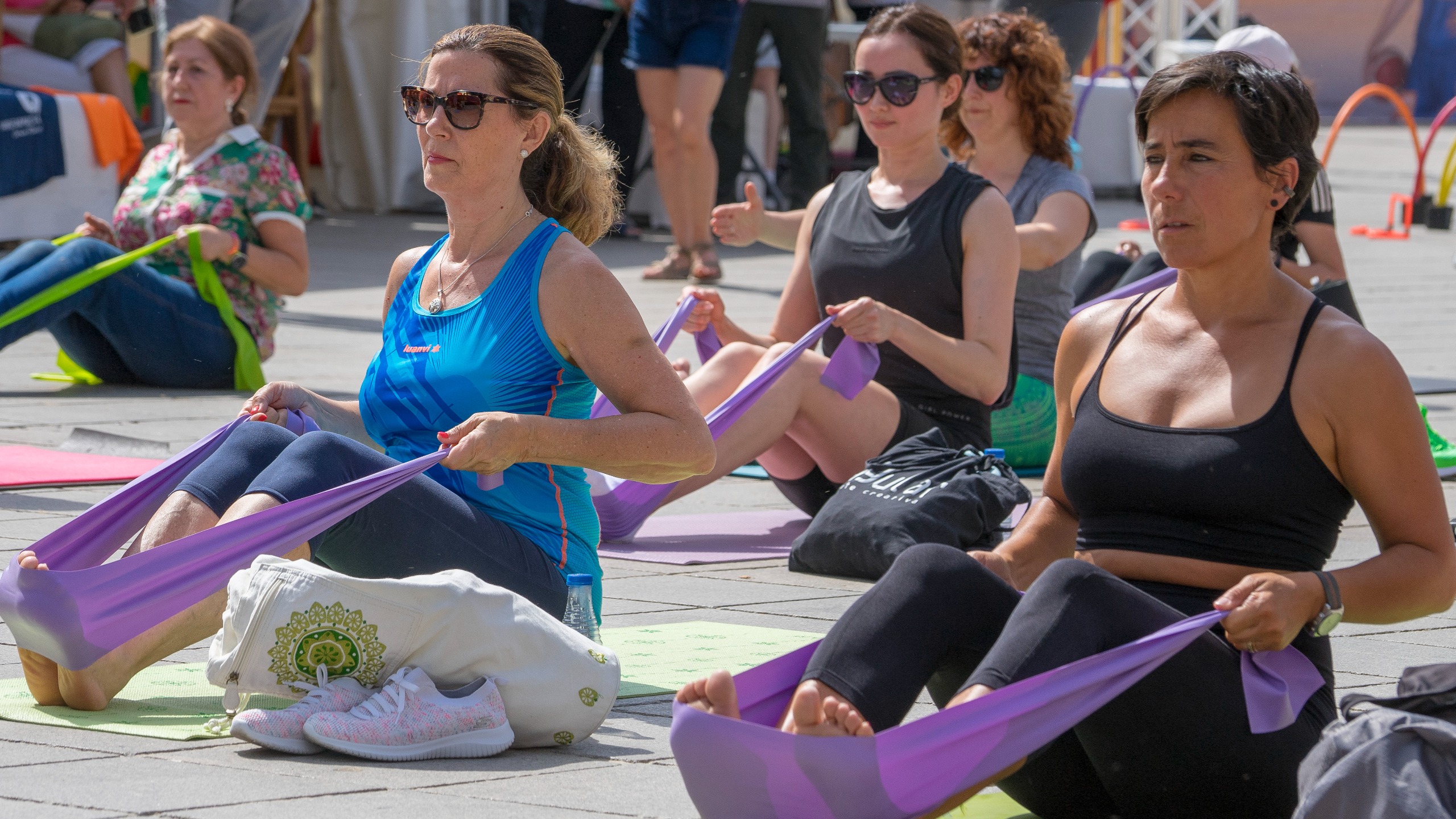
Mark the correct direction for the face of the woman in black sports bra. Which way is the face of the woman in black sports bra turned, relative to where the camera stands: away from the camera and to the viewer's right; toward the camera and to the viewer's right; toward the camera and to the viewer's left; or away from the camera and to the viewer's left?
toward the camera and to the viewer's left

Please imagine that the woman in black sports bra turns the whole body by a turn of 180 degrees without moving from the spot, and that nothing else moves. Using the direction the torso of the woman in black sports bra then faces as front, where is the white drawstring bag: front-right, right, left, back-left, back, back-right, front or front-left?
back-left

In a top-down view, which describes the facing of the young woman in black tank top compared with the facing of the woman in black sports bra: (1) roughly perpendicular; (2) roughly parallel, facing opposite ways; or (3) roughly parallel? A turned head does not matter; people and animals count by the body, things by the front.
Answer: roughly parallel

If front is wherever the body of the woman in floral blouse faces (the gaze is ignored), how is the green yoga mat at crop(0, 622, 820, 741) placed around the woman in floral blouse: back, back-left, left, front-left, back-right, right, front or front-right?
front-left

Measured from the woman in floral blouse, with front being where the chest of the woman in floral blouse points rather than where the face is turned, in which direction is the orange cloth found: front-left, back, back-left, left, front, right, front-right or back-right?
back-right

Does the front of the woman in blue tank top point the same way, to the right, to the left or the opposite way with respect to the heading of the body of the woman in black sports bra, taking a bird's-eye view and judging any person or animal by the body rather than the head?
the same way

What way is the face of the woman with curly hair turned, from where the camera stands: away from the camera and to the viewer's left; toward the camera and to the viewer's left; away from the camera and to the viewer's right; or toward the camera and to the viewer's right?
toward the camera and to the viewer's left

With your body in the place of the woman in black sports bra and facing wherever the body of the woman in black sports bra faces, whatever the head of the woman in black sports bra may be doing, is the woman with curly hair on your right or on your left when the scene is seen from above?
on your right

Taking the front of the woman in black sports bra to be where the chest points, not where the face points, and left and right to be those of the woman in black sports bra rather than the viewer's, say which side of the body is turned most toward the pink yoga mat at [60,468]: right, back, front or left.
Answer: right

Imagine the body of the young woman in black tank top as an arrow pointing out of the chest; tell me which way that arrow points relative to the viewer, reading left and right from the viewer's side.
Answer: facing the viewer and to the left of the viewer

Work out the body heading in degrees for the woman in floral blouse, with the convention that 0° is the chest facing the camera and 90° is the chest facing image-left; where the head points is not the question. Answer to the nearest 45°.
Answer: approximately 45°

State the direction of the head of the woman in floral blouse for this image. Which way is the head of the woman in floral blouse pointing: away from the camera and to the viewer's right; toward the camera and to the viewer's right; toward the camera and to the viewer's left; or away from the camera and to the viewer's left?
toward the camera and to the viewer's left
